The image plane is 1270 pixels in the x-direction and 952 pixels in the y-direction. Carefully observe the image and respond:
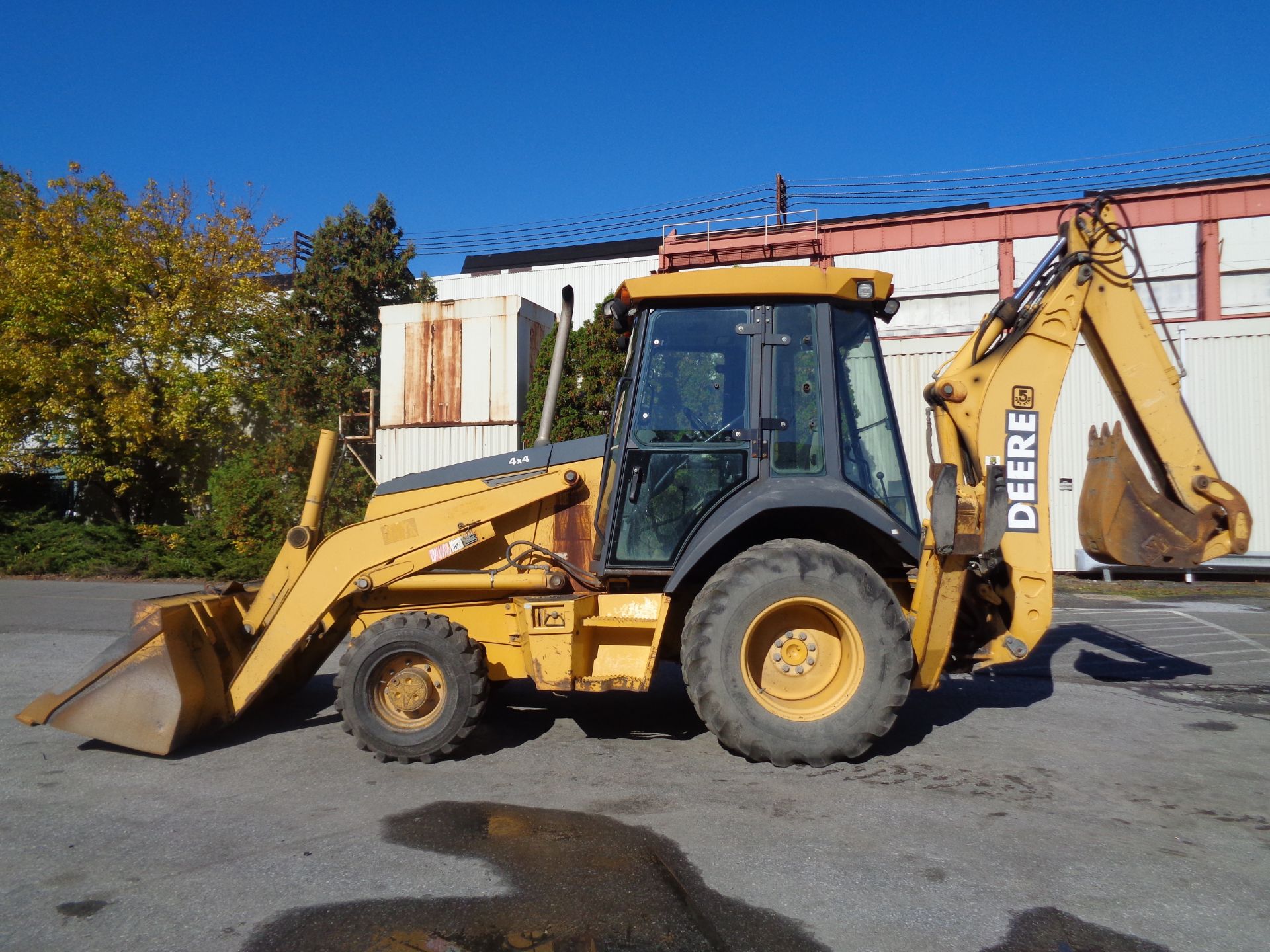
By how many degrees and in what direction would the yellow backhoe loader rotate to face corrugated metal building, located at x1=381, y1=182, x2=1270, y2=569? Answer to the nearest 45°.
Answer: approximately 135° to its right

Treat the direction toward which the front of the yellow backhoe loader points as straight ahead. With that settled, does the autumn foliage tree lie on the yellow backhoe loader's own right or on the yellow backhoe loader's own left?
on the yellow backhoe loader's own right

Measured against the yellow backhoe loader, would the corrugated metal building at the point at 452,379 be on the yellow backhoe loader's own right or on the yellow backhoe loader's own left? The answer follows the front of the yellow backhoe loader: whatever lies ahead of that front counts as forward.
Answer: on the yellow backhoe loader's own right

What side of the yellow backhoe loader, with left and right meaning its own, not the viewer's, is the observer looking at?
left

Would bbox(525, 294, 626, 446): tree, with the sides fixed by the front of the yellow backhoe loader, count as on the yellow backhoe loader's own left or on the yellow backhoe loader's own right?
on the yellow backhoe loader's own right

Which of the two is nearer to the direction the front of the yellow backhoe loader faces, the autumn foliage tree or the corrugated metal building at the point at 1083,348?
the autumn foliage tree

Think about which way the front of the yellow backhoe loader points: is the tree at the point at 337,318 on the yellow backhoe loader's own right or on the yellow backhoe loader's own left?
on the yellow backhoe loader's own right

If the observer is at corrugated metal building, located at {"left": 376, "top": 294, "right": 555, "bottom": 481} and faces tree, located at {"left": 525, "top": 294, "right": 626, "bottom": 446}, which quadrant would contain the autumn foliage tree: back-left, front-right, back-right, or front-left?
back-right

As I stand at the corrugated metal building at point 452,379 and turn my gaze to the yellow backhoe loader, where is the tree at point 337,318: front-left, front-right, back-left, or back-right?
back-right
